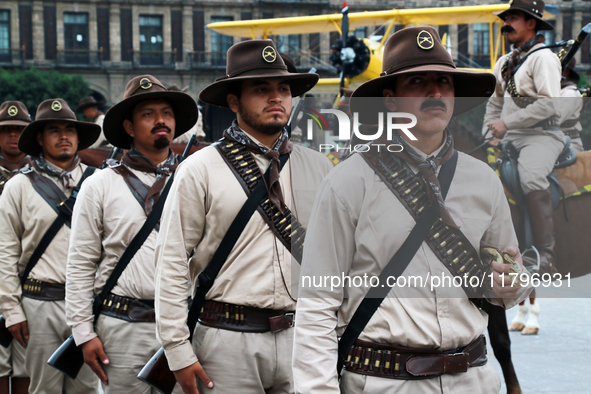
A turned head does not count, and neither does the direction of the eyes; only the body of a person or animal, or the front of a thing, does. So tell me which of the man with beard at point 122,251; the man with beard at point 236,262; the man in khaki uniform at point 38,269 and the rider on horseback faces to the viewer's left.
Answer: the rider on horseback

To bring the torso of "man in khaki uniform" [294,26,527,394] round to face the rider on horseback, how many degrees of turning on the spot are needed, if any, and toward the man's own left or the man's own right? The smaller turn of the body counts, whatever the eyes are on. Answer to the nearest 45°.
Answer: approximately 135° to the man's own left

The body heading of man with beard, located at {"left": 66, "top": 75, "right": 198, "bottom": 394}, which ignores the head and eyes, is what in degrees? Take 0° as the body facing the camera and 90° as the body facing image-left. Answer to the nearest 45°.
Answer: approximately 315°

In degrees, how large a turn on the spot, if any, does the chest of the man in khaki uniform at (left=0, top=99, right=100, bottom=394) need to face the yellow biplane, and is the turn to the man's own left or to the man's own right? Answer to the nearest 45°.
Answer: approximately 90° to the man's own left

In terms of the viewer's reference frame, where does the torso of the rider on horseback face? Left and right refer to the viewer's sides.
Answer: facing to the left of the viewer

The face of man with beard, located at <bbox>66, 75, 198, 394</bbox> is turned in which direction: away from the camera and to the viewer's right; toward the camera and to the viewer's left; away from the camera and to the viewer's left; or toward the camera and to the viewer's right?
toward the camera and to the viewer's right
